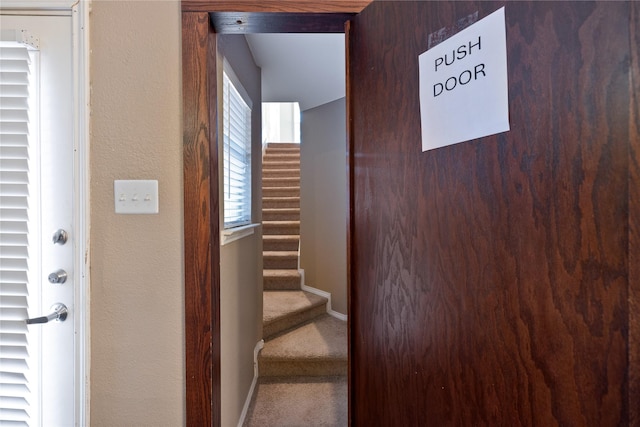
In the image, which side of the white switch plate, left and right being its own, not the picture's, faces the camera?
front

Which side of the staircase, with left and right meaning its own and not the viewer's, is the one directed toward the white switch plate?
front

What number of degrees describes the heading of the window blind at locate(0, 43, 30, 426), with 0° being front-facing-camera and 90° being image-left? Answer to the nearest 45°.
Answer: approximately 0°

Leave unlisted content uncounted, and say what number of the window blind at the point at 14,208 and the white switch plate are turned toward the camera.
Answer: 2

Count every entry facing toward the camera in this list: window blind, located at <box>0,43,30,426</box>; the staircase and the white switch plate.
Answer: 3

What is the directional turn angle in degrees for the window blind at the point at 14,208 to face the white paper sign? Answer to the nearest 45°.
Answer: approximately 45° to its left

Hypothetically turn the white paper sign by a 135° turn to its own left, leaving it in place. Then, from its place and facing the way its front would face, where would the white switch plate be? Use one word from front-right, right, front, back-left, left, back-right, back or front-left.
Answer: back

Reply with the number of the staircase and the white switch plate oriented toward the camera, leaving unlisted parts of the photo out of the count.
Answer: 2

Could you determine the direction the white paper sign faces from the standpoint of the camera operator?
facing the viewer and to the left of the viewer

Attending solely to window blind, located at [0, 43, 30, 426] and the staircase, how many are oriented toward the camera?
2

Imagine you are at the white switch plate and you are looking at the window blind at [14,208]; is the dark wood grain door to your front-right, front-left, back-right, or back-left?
back-left

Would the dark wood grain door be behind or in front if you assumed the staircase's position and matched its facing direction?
in front

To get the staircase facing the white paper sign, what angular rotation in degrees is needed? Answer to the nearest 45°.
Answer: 0° — it already faces it
